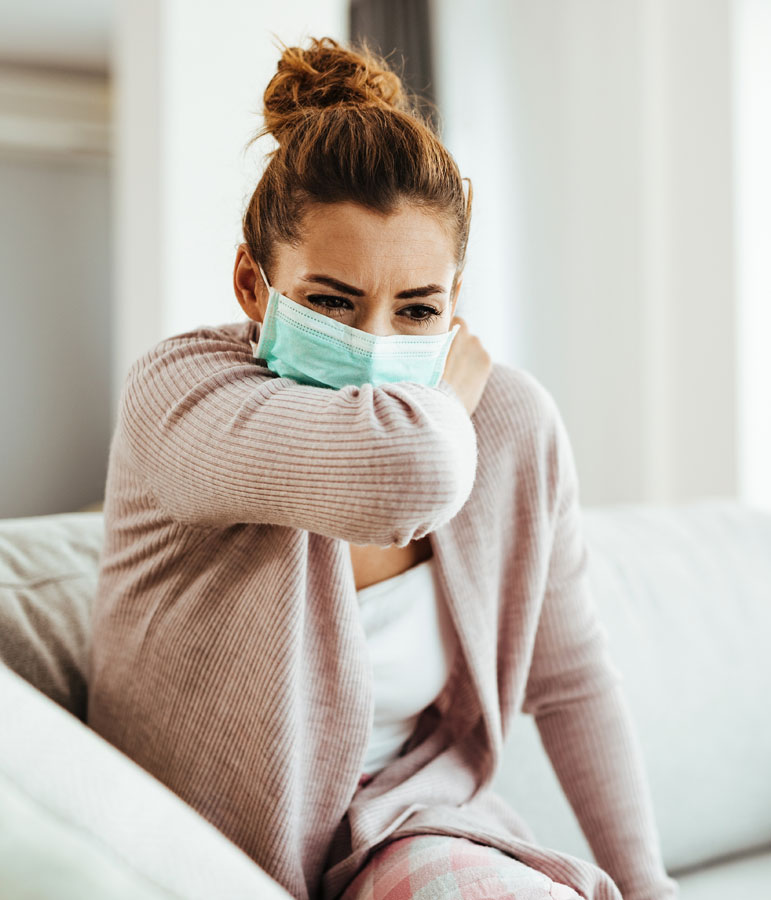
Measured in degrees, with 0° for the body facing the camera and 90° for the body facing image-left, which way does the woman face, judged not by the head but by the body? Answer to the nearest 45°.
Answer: approximately 315°
